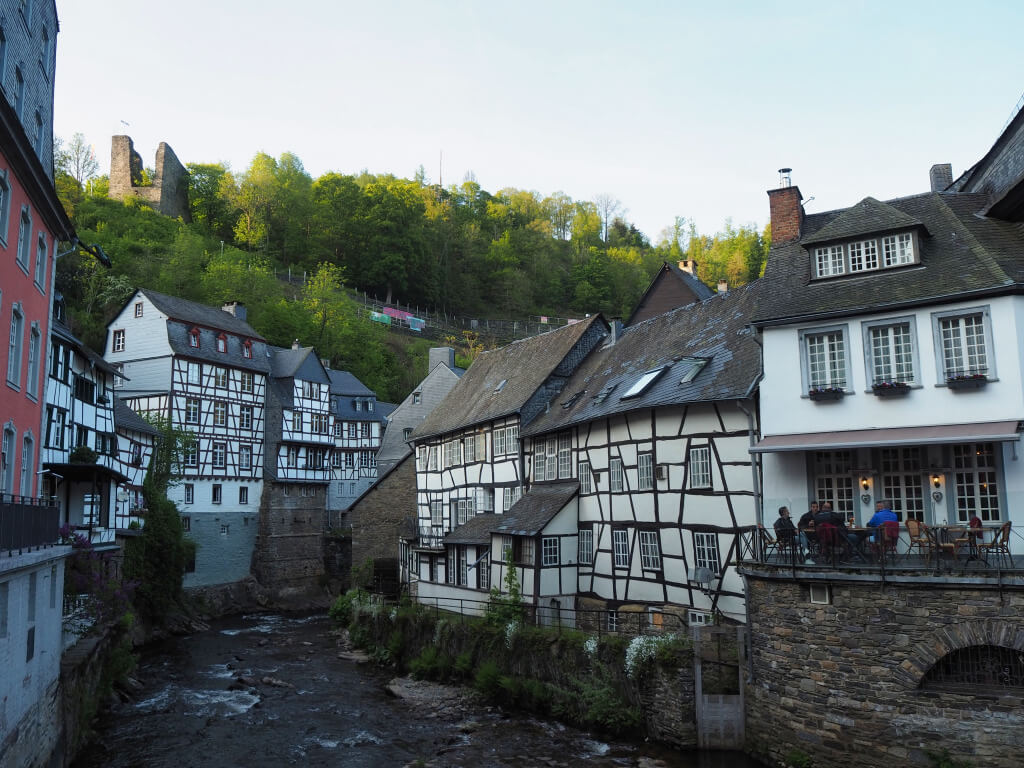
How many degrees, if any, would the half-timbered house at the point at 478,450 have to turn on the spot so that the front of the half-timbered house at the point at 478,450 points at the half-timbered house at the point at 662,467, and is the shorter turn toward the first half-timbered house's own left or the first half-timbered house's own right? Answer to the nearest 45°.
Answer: approximately 90° to the first half-timbered house's own left

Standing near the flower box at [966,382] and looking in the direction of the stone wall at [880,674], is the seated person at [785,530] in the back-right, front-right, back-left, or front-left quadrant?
front-right

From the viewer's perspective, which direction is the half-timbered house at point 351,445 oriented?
toward the camera

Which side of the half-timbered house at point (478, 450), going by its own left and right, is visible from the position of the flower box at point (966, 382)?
left

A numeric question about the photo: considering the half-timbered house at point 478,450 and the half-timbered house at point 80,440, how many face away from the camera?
0

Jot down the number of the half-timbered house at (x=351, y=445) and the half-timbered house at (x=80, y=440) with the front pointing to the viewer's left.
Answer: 0

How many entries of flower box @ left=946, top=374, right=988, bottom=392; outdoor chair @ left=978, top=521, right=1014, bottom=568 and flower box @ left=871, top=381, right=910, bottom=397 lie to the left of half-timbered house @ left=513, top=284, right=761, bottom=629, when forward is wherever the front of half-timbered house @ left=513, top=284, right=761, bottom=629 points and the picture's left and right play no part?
3

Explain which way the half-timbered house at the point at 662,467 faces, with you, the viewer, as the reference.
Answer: facing the viewer and to the left of the viewer

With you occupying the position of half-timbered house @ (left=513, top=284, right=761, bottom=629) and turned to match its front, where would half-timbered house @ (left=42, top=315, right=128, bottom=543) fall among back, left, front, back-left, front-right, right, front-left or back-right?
front-right

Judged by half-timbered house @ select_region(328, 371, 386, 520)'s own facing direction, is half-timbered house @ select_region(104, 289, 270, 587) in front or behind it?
in front

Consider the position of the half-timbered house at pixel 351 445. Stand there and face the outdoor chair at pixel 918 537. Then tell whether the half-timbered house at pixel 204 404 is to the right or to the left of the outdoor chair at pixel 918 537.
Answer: right

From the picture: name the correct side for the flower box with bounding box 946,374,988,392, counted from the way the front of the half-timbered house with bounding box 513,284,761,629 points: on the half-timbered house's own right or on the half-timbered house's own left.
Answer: on the half-timbered house's own left

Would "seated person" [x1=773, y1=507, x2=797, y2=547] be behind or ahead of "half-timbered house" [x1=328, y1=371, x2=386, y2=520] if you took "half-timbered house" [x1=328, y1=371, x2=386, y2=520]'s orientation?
ahead

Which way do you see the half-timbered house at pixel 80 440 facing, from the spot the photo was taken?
facing the viewer and to the right of the viewer

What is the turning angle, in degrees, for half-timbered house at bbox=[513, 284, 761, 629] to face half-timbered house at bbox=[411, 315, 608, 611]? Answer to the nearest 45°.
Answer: approximately 90° to its right
